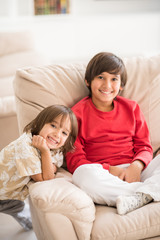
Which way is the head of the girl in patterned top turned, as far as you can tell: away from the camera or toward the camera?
toward the camera

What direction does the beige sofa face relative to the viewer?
toward the camera

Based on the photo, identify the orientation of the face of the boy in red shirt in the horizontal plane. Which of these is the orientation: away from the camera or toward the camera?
toward the camera

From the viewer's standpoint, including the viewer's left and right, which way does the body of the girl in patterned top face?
facing the viewer and to the right of the viewer
